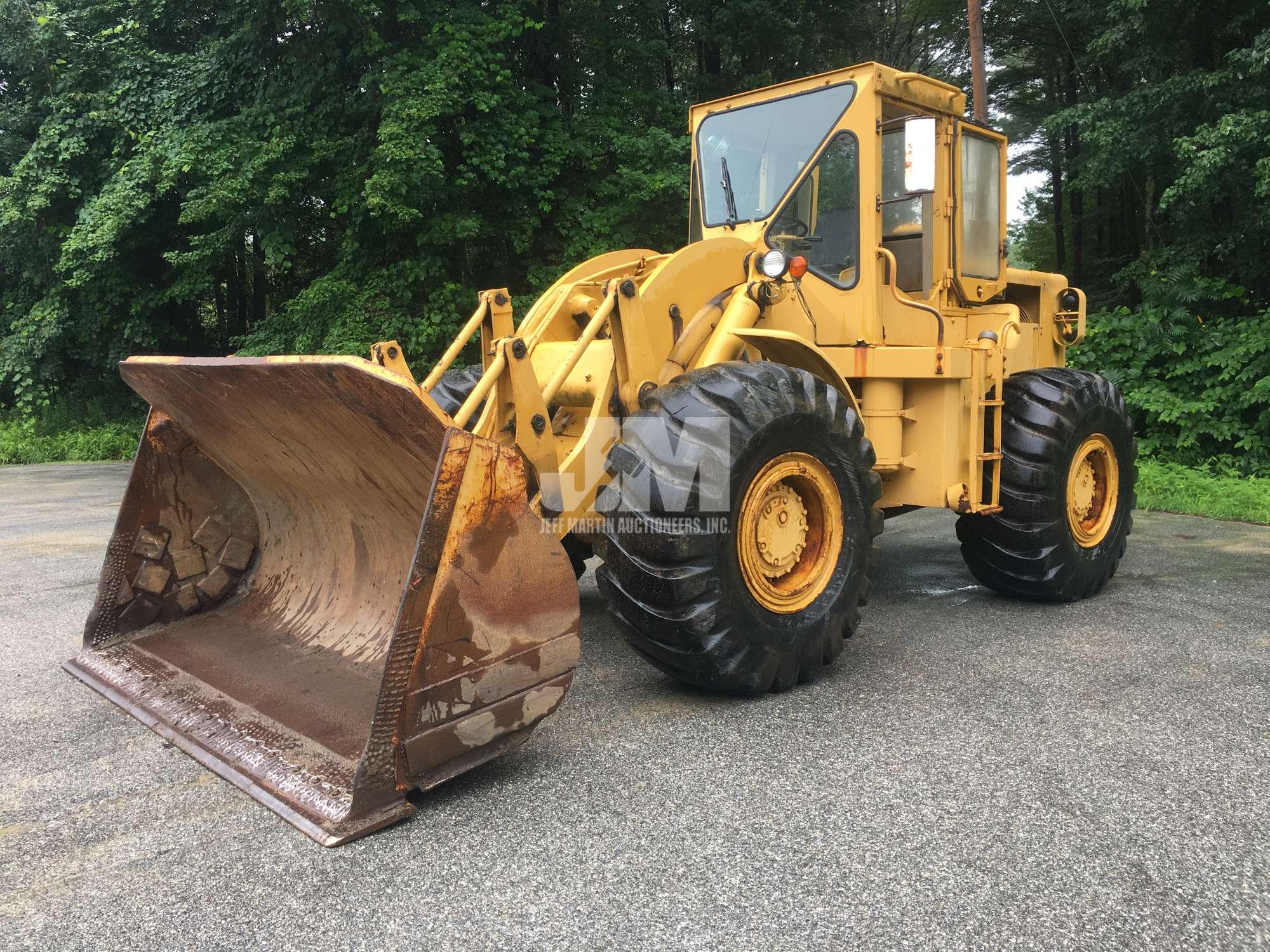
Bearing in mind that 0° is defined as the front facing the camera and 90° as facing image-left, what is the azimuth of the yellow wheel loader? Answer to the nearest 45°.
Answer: approximately 45°

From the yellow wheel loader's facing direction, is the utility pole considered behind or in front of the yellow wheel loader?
behind
